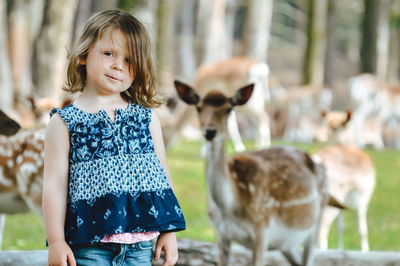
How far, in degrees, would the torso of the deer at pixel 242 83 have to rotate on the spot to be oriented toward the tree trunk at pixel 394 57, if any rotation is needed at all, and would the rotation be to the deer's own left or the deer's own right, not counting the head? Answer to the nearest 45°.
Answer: approximately 135° to the deer's own right

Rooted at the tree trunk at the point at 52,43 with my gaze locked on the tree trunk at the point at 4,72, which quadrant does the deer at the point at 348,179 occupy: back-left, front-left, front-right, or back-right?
back-left

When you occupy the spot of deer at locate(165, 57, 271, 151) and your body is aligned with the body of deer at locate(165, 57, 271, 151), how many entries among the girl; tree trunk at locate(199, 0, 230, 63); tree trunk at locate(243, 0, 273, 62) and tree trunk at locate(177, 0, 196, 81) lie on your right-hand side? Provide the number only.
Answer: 3

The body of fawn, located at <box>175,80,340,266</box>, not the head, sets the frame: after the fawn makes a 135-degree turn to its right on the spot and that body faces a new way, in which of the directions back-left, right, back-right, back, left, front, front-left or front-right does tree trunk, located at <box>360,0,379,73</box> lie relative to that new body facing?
front

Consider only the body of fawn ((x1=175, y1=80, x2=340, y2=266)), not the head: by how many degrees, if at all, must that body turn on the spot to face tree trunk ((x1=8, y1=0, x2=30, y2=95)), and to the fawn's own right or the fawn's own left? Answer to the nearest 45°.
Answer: approximately 90° to the fawn's own right

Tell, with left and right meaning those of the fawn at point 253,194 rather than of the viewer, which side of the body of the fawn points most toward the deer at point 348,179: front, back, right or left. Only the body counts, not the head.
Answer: back

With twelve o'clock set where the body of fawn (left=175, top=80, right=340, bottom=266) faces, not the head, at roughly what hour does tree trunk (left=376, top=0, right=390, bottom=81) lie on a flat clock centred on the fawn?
The tree trunk is roughly at 5 o'clock from the fawn.

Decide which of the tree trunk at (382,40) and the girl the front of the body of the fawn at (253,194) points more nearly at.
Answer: the girl

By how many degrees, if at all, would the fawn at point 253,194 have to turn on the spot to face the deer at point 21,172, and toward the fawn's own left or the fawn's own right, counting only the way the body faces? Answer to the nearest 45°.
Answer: approximately 45° to the fawn's own right

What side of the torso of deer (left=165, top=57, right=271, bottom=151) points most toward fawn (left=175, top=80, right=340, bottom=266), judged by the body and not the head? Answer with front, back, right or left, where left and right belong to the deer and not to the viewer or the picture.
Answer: left

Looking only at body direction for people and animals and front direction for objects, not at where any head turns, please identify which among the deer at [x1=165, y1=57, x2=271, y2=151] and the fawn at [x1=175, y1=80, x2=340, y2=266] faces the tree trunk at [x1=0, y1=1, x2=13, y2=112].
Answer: the deer

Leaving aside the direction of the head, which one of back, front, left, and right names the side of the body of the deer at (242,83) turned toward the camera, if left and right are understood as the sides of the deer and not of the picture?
left

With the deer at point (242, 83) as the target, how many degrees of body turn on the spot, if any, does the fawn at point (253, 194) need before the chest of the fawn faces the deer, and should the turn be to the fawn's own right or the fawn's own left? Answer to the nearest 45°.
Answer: approximately 135° to the fawn's own right

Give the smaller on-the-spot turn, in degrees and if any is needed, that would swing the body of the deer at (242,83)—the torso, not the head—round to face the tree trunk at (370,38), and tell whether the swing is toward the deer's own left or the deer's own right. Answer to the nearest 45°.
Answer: approximately 135° to the deer's own right

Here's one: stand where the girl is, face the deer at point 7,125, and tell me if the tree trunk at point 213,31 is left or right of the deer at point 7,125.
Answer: right

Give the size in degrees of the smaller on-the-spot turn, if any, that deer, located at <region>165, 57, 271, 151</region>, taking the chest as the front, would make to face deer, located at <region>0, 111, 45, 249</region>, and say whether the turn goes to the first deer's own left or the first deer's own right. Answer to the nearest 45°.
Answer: approximately 90° to the first deer's own left
